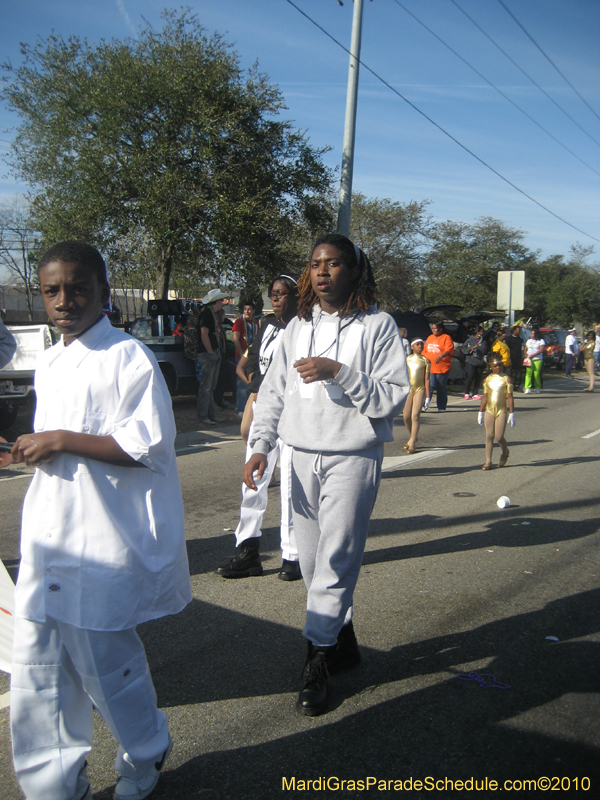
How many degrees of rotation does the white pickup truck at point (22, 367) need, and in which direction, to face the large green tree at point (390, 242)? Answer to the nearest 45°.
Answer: approximately 45° to its right

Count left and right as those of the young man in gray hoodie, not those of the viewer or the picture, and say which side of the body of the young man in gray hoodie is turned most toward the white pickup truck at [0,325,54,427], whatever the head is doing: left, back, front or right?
right

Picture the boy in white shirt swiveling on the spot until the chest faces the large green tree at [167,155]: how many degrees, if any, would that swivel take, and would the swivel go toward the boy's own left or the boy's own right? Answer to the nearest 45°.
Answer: approximately 135° to the boy's own right

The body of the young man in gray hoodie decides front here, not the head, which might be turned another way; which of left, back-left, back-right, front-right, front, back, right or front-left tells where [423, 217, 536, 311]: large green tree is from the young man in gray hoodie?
back-right

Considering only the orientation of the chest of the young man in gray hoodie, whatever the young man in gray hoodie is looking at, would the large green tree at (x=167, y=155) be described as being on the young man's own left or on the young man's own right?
on the young man's own right

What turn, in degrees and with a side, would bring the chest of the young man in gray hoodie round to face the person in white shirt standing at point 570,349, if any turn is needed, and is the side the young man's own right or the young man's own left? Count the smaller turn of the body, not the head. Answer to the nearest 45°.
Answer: approximately 135° to the young man's own right

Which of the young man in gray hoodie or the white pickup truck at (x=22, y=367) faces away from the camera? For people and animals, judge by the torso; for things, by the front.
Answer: the white pickup truck

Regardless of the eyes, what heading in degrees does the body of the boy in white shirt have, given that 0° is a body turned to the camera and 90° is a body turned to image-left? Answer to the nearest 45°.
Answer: approximately 45°

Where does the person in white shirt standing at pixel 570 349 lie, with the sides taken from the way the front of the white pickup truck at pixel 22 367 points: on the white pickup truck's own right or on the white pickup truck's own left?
on the white pickup truck's own right

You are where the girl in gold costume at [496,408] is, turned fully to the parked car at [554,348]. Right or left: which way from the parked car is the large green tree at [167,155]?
left

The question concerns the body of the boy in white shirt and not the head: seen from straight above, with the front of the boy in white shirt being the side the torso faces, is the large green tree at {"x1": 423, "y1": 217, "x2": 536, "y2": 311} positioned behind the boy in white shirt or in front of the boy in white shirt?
behind

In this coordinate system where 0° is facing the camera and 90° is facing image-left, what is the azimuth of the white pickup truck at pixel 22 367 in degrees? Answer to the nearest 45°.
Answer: approximately 180°
